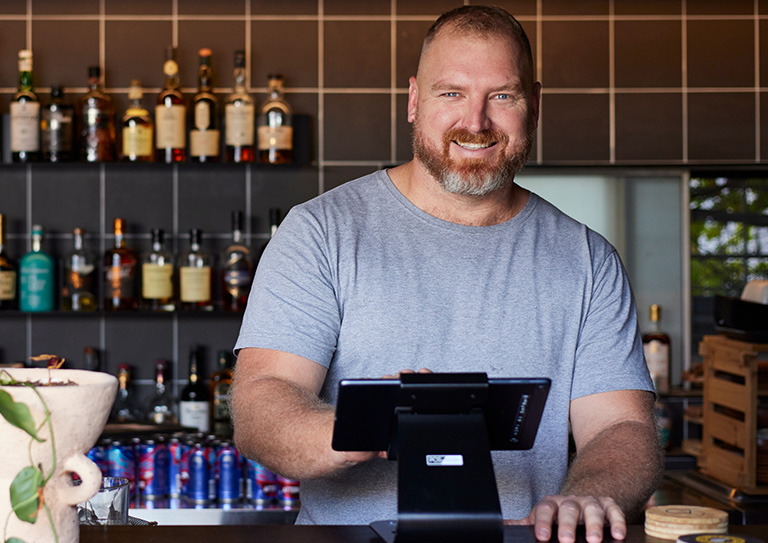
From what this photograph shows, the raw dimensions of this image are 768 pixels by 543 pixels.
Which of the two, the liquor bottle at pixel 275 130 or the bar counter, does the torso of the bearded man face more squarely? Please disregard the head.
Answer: the bar counter

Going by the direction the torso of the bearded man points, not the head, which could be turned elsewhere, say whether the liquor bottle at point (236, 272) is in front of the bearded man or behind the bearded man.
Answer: behind

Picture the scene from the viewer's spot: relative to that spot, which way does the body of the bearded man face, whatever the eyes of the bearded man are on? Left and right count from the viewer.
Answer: facing the viewer

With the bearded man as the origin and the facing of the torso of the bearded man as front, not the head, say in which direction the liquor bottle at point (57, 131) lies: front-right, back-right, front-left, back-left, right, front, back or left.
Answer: back-right

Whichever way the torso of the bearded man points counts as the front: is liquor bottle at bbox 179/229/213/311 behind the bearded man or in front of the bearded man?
behind

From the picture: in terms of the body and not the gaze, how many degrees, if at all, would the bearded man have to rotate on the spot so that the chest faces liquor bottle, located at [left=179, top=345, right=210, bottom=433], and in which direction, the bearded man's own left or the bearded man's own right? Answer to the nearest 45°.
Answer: approximately 135° to the bearded man's own right

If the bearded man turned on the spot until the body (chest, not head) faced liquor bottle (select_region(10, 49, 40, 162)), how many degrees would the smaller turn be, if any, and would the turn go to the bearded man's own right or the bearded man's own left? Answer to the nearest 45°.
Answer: approximately 135° to the bearded man's own right

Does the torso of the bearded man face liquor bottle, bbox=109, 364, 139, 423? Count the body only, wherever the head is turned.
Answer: no

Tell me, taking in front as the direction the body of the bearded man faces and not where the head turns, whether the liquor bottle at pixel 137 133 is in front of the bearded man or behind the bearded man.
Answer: behind

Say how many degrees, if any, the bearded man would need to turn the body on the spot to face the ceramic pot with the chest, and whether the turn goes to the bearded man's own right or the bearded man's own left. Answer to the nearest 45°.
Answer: approximately 45° to the bearded man's own right

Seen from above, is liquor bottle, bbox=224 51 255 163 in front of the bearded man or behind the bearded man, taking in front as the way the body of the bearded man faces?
behind

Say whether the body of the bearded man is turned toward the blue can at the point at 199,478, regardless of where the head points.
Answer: no

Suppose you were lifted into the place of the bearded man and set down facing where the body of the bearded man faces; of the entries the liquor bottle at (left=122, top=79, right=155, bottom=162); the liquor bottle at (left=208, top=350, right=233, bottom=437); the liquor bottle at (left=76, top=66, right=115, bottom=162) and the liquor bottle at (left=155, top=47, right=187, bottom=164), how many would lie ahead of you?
0

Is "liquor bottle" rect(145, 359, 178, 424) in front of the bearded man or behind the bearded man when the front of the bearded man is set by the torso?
behind

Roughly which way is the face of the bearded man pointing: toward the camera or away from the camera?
toward the camera

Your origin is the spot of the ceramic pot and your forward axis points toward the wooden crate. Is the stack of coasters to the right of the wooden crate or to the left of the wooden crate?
right

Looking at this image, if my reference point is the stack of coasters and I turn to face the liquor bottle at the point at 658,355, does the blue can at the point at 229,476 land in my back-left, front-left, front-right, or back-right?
front-left

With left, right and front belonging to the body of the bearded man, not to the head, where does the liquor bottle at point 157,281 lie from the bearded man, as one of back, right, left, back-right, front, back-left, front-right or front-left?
back-right

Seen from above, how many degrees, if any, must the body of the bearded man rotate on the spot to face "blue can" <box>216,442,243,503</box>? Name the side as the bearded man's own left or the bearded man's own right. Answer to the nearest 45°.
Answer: approximately 135° to the bearded man's own right

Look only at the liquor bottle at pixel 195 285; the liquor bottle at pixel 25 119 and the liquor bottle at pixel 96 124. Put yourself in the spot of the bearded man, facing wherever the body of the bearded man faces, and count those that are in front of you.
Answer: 0
